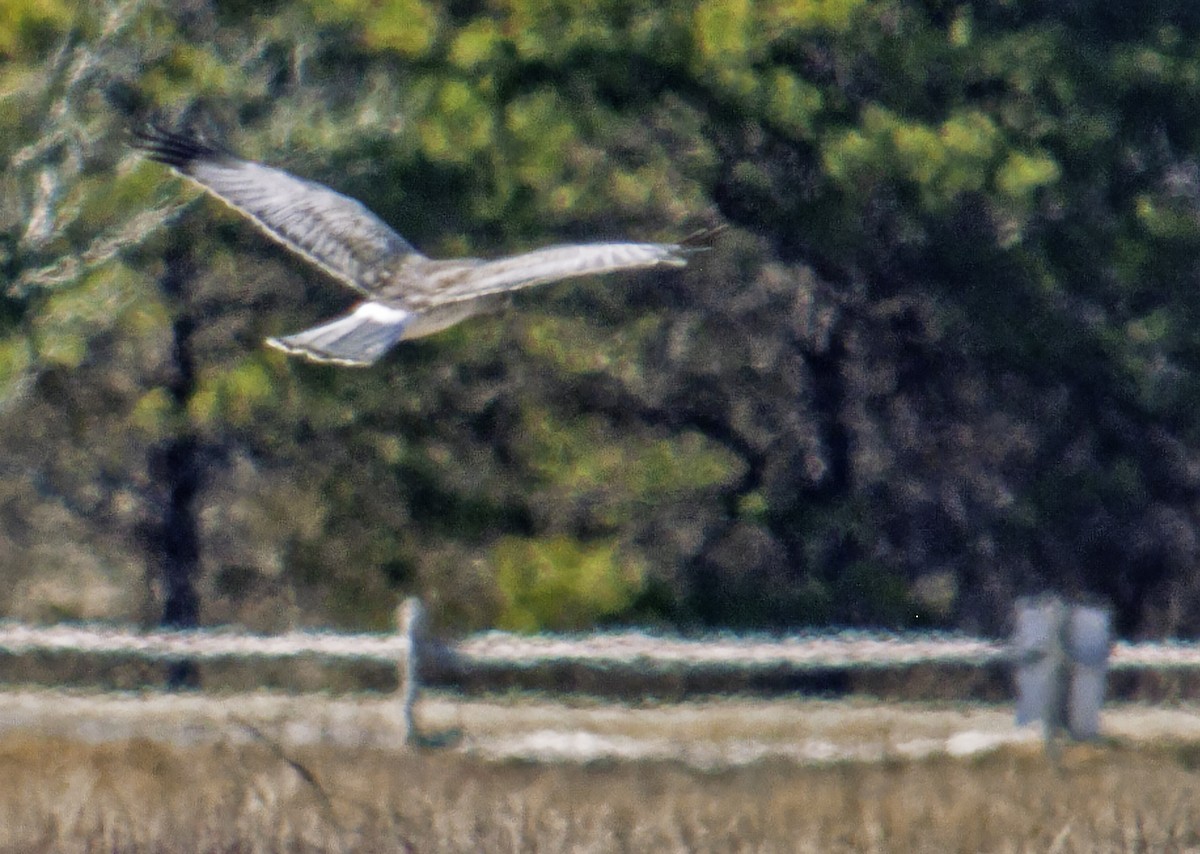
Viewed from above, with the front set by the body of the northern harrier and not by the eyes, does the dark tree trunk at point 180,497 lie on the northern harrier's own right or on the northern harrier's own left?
on the northern harrier's own left

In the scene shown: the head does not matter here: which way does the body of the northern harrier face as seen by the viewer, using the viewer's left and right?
facing away from the viewer and to the right of the viewer
